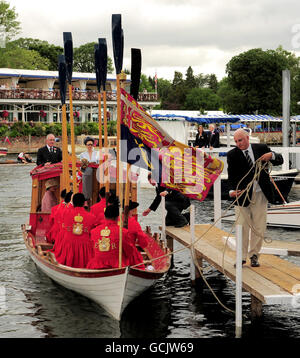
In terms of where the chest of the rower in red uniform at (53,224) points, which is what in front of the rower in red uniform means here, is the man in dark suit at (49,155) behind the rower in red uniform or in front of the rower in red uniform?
in front

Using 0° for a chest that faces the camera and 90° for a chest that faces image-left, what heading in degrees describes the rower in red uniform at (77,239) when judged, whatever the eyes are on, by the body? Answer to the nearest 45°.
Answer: approximately 180°

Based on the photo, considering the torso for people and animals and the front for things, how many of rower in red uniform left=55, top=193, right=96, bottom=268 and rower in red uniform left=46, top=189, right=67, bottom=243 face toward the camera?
0

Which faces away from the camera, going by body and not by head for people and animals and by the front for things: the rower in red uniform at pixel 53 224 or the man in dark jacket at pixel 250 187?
the rower in red uniform

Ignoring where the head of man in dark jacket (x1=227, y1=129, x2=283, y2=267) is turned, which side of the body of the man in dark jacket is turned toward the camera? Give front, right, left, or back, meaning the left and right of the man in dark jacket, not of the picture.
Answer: front

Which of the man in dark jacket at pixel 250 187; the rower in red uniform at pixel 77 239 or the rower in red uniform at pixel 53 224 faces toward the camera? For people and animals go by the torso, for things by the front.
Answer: the man in dark jacket

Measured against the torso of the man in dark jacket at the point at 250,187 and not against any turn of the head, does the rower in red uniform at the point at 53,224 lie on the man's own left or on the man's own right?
on the man's own right

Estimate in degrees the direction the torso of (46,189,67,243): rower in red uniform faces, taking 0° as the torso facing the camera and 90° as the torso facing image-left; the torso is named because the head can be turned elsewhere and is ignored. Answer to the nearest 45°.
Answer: approximately 180°

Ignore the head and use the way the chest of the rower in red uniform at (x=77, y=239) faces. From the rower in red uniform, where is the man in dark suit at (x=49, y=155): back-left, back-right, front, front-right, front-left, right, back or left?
front

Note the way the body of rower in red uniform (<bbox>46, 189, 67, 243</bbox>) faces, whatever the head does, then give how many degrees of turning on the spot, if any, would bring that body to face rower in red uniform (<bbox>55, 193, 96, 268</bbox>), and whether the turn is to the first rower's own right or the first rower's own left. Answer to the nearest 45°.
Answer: approximately 180°

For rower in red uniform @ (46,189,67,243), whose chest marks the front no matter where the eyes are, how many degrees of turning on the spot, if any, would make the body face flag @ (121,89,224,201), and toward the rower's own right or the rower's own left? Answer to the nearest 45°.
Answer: approximately 135° to the rower's own right

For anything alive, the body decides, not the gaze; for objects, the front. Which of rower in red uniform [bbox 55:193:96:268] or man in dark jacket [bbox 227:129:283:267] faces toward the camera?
the man in dark jacket
